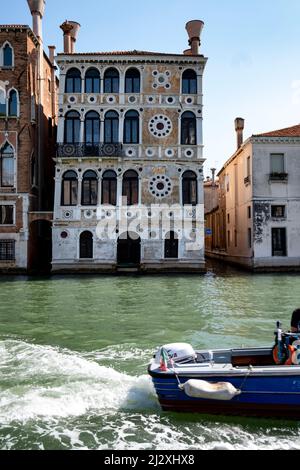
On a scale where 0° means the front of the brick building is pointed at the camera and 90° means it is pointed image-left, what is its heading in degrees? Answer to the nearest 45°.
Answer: approximately 0°

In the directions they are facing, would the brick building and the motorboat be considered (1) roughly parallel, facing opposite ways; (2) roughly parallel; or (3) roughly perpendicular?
roughly perpendicular

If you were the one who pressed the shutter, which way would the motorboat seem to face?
facing to the right of the viewer

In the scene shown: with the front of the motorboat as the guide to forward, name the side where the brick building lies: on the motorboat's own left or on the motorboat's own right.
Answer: on the motorboat's own left

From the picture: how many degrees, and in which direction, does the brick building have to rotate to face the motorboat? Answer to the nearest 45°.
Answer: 0° — it already faces it

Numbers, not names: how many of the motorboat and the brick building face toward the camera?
1
